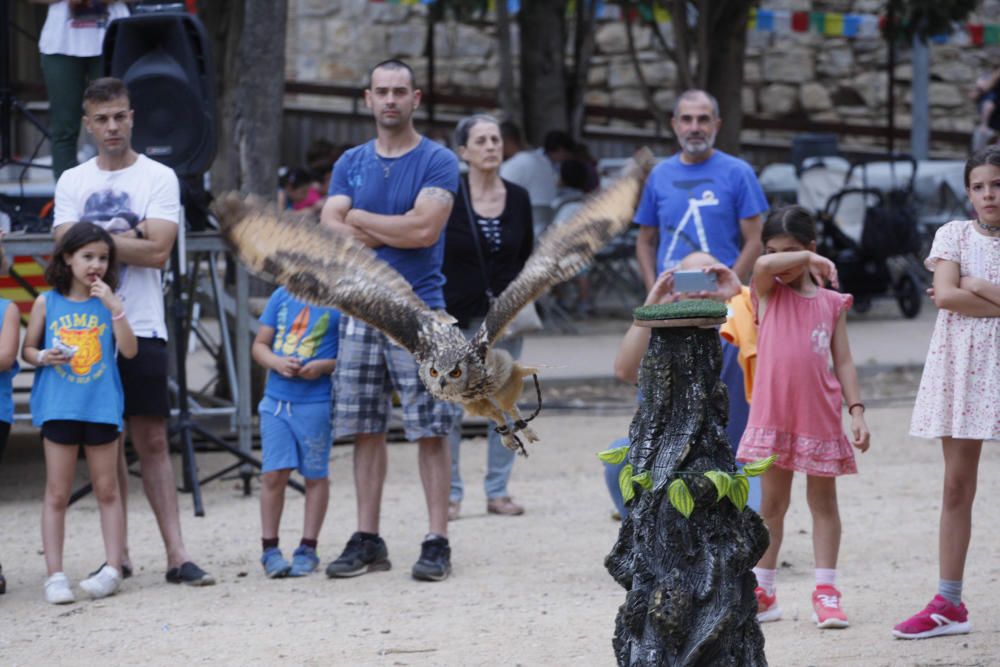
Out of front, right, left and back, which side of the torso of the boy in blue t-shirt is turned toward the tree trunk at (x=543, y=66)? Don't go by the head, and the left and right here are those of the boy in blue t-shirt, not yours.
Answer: back

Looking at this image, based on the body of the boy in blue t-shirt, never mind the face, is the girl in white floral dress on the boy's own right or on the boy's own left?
on the boy's own left

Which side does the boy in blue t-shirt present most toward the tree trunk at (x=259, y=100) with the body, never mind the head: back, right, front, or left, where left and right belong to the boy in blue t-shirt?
back

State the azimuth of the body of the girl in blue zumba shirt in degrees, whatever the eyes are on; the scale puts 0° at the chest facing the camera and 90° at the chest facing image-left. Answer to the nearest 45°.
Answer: approximately 0°

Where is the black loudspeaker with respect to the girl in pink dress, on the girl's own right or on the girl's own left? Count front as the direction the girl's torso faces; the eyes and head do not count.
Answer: on the girl's own right

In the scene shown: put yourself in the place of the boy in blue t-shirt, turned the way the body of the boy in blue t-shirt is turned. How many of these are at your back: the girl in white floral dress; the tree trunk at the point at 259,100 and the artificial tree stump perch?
1
